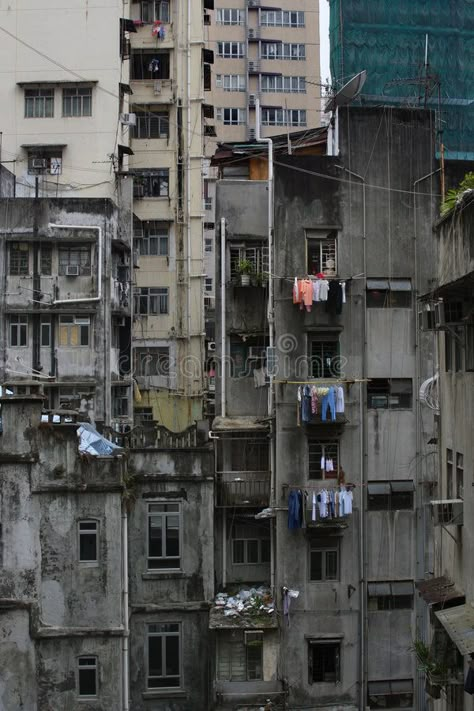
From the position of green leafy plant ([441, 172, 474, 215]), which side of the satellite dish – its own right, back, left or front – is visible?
left

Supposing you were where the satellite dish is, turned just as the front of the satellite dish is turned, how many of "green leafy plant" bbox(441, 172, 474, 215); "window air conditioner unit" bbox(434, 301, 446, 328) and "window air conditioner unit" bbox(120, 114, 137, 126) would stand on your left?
2

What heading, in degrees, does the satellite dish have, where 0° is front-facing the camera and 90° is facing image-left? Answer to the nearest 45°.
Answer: approximately 90°

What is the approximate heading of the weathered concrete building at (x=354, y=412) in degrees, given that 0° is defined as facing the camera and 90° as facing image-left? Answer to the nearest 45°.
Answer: approximately 0°
